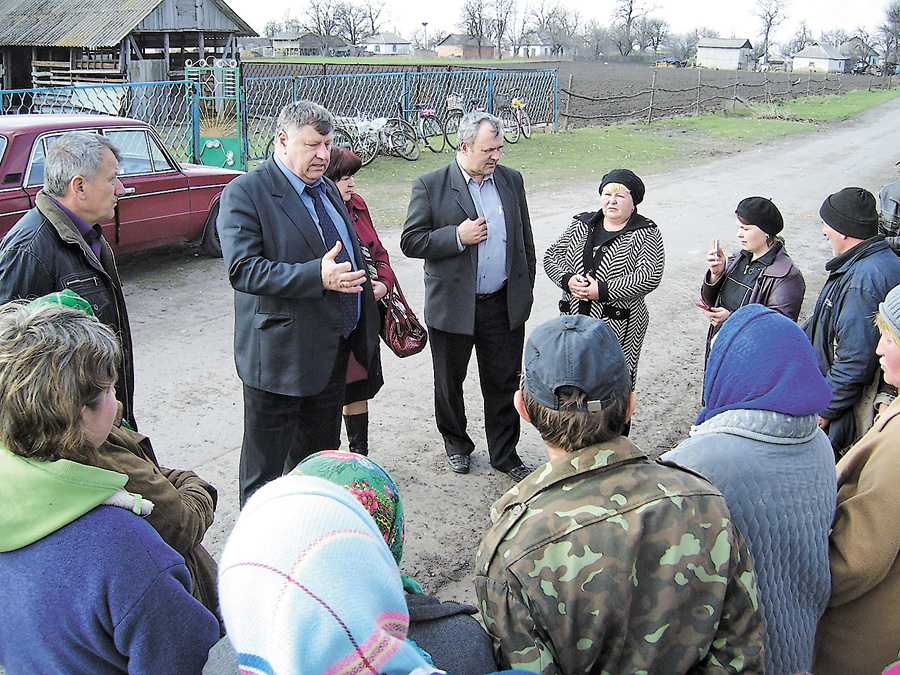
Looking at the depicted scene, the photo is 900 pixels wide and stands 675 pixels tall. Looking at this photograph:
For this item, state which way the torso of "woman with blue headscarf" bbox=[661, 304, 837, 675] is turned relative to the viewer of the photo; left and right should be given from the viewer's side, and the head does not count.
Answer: facing away from the viewer and to the left of the viewer

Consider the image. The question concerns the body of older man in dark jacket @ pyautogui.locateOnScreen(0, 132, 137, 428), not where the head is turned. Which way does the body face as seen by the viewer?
to the viewer's right

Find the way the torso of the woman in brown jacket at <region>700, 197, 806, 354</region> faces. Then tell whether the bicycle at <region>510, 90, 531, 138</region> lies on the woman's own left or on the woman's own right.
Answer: on the woman's own right

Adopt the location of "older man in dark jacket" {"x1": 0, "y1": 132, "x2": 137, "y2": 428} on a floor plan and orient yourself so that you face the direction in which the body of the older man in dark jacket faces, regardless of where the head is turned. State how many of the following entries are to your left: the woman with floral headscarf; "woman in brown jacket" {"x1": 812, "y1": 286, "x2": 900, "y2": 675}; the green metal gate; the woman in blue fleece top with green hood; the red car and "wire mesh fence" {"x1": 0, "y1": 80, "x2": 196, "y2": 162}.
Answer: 3

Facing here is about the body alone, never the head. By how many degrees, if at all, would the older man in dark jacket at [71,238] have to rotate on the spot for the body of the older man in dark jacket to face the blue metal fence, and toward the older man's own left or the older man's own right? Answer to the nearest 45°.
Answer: approximately 90° to the older man's own left

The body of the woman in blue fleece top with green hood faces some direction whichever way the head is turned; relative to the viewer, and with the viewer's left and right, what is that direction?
facing away from the viewer and to the right of the viewer

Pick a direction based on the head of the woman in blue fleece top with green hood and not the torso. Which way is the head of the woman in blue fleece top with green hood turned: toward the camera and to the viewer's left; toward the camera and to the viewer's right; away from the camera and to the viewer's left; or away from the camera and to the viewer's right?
away from the camera and to the viewer's right

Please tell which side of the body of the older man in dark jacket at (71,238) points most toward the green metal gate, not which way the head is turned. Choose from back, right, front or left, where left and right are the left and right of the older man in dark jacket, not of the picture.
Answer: left

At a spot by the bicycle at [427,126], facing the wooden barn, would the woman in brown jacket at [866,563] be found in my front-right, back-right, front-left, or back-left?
back-left

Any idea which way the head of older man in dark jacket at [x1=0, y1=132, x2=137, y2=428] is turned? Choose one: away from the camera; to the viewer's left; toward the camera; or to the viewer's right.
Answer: to the viewer's right
